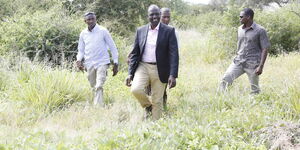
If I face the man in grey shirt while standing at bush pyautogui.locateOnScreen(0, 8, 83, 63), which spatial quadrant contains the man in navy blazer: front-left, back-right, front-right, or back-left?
front-right

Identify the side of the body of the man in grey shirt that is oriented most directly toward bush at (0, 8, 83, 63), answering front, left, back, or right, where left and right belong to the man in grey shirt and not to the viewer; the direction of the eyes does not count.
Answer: right

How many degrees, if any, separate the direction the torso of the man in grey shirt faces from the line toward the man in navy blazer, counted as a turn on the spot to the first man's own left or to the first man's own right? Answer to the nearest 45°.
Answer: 0° — they already face them

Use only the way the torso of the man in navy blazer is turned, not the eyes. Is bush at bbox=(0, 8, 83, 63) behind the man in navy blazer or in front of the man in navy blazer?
behind

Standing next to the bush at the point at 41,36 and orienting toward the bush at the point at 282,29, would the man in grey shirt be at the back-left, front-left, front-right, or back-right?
front-right

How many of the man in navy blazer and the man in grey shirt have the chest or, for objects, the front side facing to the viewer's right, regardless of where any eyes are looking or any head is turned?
0

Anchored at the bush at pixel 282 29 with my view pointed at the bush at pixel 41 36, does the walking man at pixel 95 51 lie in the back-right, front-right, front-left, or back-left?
front-left

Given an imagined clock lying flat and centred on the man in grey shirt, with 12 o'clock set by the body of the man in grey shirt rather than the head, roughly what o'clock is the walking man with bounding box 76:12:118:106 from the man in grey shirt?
The walking man is roughly at 1 o'clock from the man in grey shirt.

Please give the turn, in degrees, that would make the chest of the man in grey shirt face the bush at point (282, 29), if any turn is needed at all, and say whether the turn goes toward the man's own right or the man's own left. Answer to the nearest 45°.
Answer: approximately 135° to the man's own right

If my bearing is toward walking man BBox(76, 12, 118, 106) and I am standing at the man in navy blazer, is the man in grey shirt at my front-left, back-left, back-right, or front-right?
back-right

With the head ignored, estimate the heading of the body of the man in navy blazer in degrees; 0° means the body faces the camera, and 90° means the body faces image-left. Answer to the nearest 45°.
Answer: approximately 0°

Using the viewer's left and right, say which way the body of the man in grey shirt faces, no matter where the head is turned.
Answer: facing the viewer and to the left of the viewer
